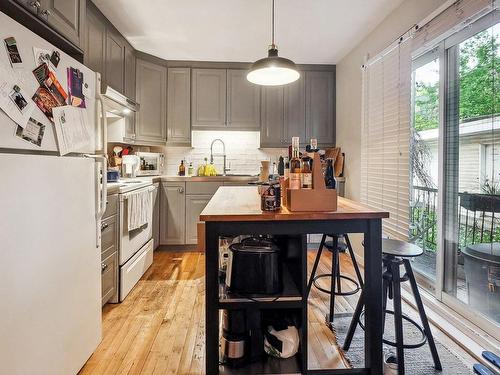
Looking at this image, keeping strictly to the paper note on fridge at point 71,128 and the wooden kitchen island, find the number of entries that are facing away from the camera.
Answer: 0

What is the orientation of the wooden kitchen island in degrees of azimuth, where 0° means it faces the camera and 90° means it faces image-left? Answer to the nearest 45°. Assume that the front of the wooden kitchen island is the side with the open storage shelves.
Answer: approximately 0°

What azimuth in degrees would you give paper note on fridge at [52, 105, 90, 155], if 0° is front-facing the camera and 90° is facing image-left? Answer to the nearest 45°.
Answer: approximately 315°

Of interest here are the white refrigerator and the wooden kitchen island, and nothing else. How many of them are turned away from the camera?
0
